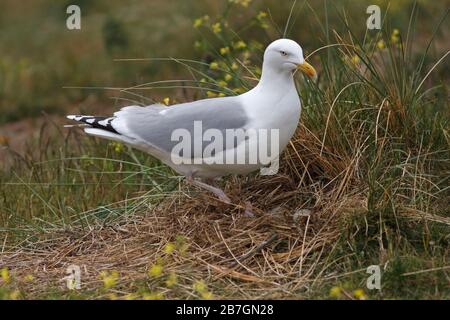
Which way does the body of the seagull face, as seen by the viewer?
to the viewer's right

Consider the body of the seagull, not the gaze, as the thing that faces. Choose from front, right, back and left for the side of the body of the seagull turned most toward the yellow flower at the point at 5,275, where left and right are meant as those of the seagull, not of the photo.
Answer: back
